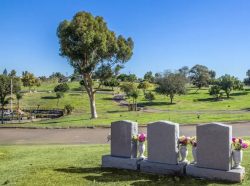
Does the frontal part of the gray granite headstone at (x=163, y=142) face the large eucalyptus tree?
no

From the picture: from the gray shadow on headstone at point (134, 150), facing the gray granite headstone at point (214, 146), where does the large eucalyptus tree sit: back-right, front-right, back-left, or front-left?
back-left

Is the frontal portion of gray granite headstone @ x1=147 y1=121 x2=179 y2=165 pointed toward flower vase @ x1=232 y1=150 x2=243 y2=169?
no

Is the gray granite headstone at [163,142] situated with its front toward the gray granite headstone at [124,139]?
no

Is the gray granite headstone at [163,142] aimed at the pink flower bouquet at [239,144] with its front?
no
